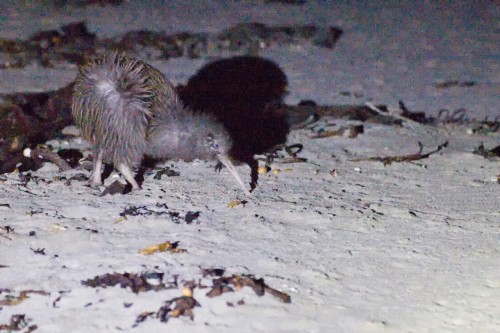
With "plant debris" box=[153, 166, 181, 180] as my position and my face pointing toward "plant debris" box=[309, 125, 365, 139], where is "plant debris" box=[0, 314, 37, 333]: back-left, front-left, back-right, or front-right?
back-right

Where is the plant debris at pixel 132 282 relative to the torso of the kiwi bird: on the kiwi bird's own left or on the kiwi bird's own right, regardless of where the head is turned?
on the kiwi bird's own right

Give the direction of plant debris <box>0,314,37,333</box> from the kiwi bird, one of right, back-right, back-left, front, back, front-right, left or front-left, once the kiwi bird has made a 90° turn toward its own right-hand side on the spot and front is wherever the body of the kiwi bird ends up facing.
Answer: front

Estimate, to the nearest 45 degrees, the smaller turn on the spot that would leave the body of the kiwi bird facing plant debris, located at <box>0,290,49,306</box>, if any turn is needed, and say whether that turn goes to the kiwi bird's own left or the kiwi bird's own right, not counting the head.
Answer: approximately 90° to the kiwi bird's own right

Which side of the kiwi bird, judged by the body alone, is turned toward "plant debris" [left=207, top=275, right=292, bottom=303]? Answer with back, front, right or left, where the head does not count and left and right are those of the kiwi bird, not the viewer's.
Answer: right

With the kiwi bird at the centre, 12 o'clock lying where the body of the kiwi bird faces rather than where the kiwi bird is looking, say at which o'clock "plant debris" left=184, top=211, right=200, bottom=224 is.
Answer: The plant debris is roughly at 2 o'clock from the kiwi bird.

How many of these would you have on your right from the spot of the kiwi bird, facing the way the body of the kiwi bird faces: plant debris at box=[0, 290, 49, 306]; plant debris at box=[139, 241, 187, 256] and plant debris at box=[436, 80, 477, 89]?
2

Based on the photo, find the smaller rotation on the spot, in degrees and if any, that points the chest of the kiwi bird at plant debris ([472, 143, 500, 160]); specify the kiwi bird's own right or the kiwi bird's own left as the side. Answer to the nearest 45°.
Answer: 0° — it already faces it

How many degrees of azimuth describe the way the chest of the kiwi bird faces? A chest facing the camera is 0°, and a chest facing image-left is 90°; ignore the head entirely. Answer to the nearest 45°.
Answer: approximately 270°

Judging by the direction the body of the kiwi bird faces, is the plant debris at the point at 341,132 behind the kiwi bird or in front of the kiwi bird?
in front
